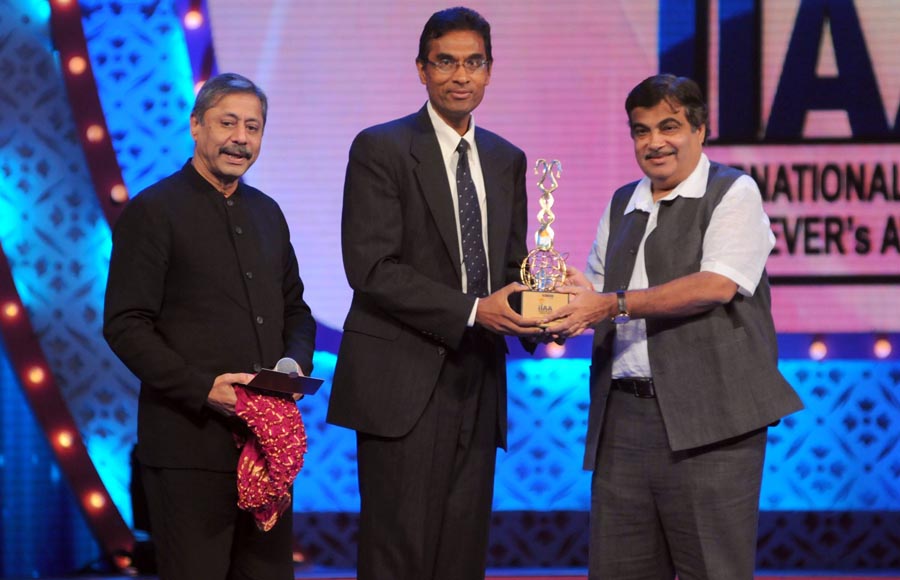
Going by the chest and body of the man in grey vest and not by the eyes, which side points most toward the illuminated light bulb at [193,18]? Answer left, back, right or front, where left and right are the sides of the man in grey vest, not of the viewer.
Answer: right

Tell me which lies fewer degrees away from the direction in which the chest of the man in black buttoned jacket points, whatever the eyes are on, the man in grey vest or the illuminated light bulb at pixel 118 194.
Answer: the man in grey vest

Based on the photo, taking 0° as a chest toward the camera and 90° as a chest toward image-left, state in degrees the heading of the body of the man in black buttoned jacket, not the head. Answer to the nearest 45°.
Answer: approximately 315°

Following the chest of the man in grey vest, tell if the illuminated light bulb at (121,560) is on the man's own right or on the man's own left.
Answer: on the man's own right

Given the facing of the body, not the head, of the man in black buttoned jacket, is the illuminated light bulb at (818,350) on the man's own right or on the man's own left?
on the man's own left

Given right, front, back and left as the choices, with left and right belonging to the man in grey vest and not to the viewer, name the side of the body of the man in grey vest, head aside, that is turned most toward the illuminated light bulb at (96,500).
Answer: right

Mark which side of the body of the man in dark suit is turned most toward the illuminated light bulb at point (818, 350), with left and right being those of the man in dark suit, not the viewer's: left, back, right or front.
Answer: left

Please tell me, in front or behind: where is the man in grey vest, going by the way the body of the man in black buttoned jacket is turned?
in front

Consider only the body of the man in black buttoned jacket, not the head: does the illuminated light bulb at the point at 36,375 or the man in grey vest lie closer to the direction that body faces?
the man in grey vest

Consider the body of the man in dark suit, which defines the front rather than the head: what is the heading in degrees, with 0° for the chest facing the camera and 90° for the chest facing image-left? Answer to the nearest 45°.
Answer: approximately 315°
